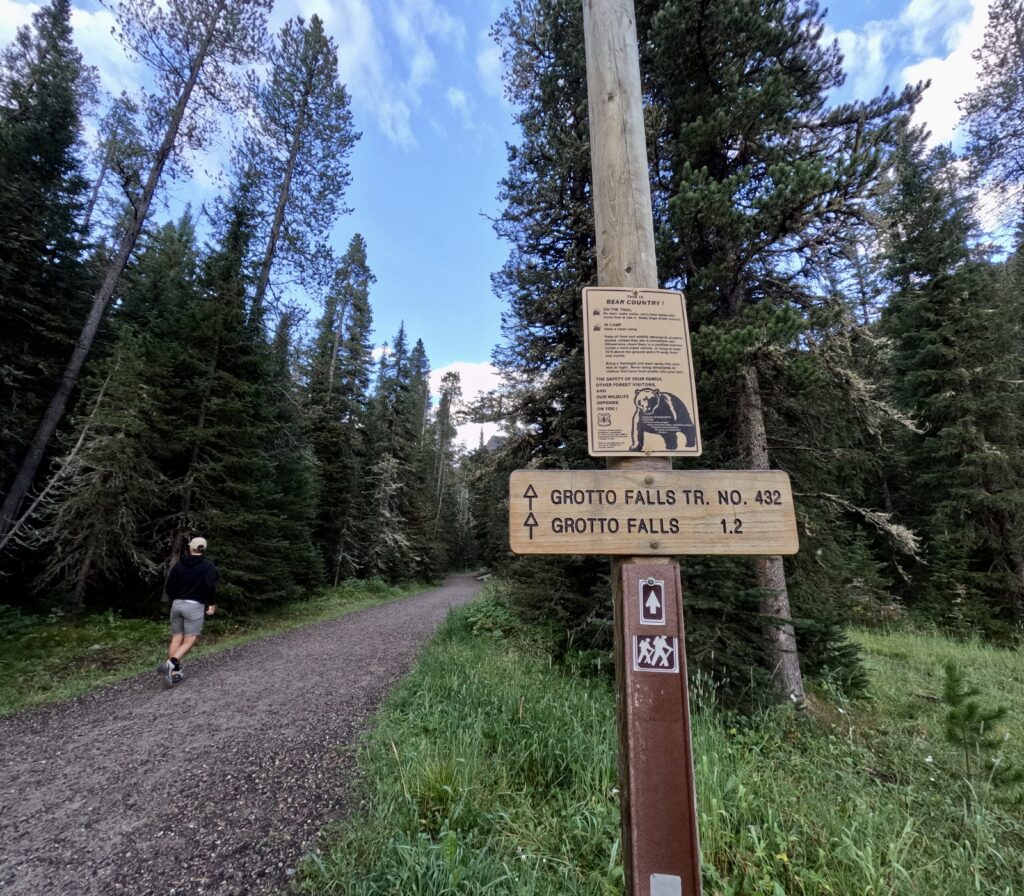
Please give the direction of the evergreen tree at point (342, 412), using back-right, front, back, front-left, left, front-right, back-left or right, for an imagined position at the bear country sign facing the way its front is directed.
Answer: back-right

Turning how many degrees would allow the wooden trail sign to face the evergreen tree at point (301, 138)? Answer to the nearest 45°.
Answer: approximately 135° to its right

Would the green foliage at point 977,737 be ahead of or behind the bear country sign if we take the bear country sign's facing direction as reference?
behind

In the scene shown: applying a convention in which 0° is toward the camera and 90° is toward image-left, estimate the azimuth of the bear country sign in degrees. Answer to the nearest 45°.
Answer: approximately 0°

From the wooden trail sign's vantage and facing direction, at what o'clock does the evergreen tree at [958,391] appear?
The evergreen tree is roughly at 7 o'clock from the wooden trail sign.

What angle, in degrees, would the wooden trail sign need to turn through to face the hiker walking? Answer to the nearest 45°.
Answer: approximately 135° to its right

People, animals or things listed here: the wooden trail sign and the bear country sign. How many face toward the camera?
2

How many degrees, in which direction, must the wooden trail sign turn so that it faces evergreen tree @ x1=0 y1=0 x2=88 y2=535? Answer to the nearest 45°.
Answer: approximately 90° to its right
